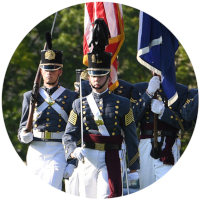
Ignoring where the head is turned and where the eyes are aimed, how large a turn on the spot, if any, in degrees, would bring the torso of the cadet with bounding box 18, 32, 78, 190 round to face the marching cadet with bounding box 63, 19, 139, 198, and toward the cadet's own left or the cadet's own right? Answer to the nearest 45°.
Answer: approximately 45° to the cadet's own left

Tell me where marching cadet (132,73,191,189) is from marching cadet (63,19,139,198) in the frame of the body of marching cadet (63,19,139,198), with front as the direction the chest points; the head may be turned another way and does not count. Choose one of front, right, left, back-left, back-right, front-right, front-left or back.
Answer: back-left

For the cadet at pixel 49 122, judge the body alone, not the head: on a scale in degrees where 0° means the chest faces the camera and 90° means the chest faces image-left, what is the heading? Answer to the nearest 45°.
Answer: approximately 0°

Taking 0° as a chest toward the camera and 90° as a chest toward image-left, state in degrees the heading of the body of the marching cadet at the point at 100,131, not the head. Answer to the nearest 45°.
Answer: approximately 0°

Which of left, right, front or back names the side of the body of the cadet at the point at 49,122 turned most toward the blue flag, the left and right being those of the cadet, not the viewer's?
left

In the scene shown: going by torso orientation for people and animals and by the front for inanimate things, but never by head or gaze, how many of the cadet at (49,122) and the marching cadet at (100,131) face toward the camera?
2
